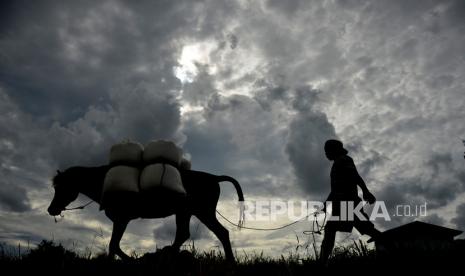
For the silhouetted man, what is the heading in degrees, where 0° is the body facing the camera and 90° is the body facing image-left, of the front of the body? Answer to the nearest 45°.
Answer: approximately 90°

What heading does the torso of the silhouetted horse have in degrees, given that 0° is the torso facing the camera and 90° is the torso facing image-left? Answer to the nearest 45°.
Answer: approximately 90°

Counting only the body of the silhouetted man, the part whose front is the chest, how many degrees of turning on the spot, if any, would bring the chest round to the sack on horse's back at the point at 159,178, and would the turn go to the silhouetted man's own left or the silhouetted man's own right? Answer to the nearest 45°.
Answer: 0° — they already face it

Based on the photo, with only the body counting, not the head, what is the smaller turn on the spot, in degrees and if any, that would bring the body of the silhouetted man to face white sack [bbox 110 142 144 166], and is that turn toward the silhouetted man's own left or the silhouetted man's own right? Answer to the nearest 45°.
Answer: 0° — they already face it

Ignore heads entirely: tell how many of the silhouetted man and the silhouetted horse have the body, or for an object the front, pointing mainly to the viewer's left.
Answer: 2
